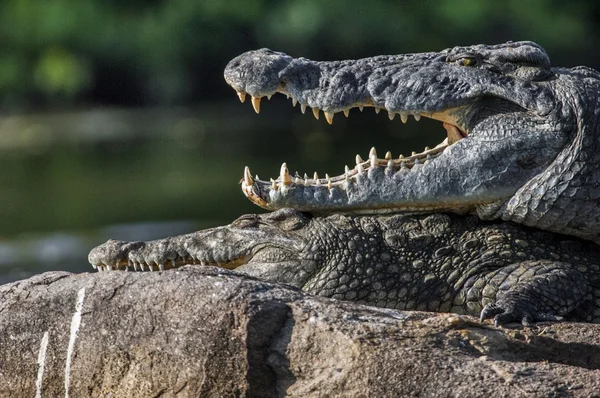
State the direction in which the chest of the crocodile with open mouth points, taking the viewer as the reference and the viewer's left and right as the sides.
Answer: facing to the left of the viewer

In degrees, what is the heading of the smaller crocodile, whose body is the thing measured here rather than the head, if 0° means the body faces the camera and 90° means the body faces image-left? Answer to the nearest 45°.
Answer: approximately 90°
